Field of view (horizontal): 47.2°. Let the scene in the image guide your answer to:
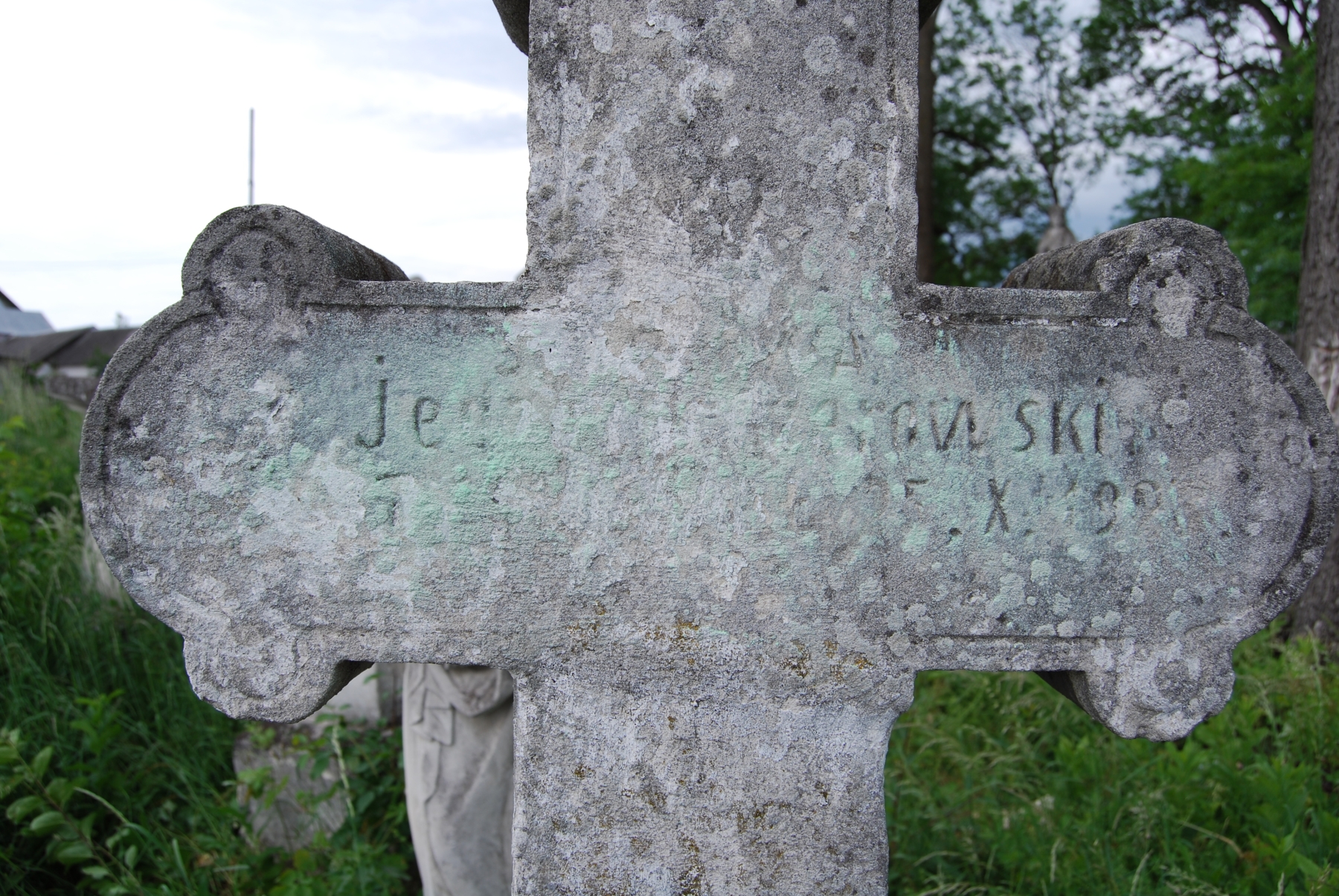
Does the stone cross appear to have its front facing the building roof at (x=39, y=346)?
no

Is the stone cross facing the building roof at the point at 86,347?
no

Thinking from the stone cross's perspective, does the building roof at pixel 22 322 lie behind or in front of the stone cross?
behind

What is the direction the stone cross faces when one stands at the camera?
facing the viewer
